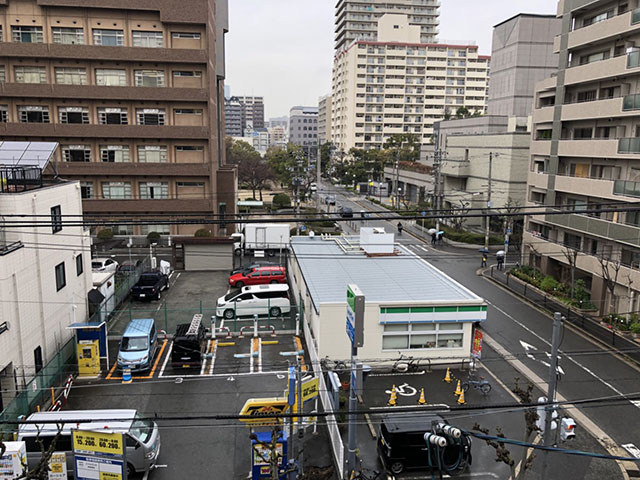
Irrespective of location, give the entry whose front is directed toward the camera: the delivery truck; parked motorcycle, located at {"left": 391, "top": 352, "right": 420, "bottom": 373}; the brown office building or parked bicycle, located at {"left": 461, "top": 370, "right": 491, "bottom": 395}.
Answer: the brown office building

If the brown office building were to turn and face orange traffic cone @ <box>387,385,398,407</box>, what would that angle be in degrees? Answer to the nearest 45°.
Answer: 0° — it already faces it

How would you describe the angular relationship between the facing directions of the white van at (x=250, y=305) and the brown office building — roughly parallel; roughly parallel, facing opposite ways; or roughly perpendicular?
roughly perpendicular

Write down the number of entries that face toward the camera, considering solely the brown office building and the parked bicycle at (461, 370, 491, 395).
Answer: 1

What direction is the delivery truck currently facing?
to the viewer's left

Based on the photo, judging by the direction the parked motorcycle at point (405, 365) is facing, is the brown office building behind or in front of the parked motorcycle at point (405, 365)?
in front

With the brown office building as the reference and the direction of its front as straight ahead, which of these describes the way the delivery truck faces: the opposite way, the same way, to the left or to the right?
to the right

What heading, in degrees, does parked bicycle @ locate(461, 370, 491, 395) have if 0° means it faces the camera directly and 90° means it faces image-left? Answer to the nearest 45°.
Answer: approximately 90°

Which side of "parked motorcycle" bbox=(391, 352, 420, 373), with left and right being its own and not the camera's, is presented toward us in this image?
left

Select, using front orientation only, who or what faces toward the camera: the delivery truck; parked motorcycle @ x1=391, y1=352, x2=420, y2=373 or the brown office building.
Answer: the brown office building

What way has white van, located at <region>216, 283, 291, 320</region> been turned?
to the viewer's left

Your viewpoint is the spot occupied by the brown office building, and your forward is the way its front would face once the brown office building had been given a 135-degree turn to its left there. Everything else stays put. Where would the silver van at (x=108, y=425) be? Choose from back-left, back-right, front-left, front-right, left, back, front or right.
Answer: back-right

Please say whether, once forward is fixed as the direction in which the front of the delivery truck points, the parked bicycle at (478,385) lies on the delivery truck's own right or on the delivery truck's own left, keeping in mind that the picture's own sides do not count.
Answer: on the delivery truck's own left

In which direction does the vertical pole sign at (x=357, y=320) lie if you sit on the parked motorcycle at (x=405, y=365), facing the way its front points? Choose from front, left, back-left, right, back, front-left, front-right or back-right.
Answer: left
